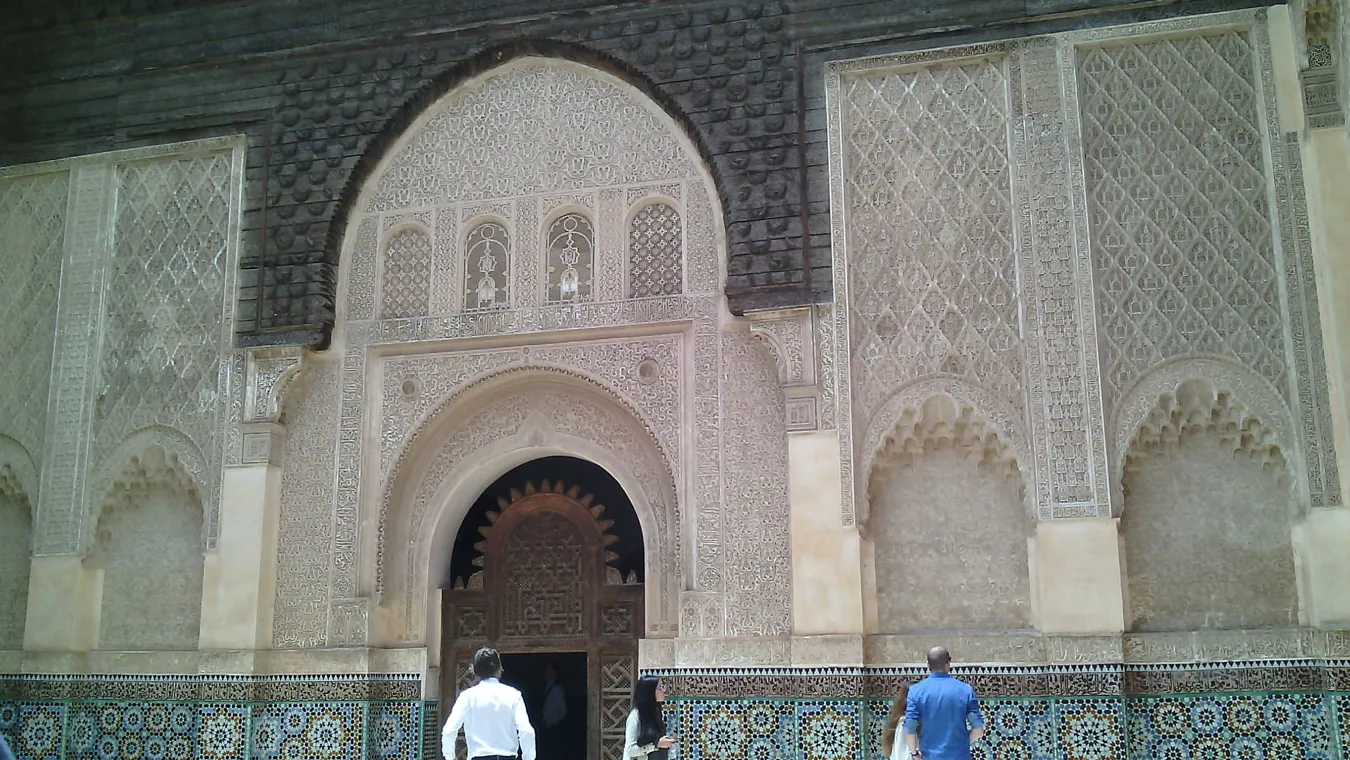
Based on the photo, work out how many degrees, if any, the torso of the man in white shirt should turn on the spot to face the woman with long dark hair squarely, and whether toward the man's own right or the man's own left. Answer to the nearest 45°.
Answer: approximately 45° to the man's own right

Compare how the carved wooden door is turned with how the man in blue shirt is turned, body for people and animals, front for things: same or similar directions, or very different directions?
very different directions

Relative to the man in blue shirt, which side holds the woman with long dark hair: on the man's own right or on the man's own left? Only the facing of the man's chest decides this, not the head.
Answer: on the man's own left

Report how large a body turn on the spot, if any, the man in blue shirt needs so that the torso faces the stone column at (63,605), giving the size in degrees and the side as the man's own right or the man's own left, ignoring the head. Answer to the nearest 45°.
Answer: approximately 90° to the man's own left

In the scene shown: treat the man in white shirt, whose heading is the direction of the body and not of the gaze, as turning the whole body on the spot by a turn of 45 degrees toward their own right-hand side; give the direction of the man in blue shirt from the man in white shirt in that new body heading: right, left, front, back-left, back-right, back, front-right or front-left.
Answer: front-right

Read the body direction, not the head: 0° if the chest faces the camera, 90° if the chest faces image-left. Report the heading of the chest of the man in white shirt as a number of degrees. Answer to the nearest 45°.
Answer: approximately 180°

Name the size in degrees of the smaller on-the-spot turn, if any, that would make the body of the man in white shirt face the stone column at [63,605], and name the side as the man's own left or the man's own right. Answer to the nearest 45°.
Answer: approximately 45° to the man's own left

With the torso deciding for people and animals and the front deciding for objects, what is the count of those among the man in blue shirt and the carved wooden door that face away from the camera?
1

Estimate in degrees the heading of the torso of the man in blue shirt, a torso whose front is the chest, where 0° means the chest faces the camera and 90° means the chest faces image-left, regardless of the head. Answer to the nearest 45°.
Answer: approximately 180°

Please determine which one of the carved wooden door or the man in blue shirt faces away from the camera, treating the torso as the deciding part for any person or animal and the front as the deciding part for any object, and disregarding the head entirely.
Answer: the man in blue shirt

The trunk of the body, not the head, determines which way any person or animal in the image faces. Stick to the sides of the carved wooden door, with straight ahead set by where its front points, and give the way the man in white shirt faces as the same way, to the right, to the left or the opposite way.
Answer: the opposite way

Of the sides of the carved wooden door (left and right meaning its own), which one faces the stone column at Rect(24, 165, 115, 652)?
right

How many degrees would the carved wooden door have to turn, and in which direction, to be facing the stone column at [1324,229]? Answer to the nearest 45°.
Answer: approximately 45° to its left
